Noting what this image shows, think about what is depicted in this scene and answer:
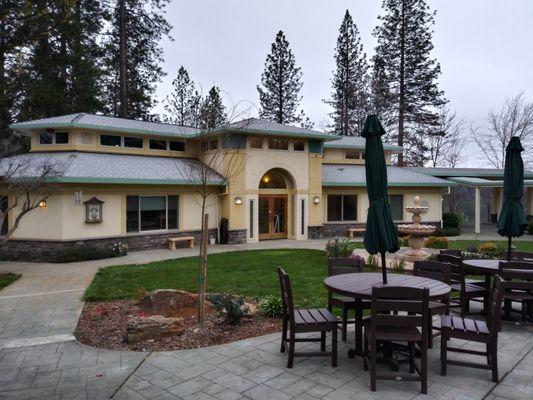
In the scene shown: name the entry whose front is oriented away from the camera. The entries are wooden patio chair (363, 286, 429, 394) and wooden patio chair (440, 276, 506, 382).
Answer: wooden patio chair (363, 286, 429, 394)

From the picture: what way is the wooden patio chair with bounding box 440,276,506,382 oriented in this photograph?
to the viewer's left

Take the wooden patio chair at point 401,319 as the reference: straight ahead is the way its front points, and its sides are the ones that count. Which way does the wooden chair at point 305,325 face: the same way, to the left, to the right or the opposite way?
to the right

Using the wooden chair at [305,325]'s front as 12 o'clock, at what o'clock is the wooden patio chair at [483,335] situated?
The wooden patio chair is roughly at 12 o'clock from the wooden chair.

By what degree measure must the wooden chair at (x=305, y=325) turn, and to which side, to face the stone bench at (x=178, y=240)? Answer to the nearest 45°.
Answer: approximately 135° to its left

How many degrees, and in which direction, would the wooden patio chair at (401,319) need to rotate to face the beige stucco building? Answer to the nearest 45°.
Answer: approximately 45° to its left

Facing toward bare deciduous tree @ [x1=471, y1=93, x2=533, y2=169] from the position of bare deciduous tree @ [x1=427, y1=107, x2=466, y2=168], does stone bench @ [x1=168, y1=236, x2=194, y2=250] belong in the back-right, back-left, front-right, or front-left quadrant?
back-right

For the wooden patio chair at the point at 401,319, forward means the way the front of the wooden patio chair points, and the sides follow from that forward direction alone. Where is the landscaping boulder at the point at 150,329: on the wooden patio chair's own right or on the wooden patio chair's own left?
on the wooden patio chair's own left

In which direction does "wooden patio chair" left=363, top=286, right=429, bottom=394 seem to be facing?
away from the camera

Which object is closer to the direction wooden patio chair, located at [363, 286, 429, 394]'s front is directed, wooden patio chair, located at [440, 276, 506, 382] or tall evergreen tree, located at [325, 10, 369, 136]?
the tall evergreen tree

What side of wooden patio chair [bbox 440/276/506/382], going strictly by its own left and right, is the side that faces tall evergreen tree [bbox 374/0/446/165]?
right

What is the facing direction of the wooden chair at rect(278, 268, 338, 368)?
to the viewer's right

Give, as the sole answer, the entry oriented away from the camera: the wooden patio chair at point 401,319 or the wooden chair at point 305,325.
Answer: the wooden patio chair
